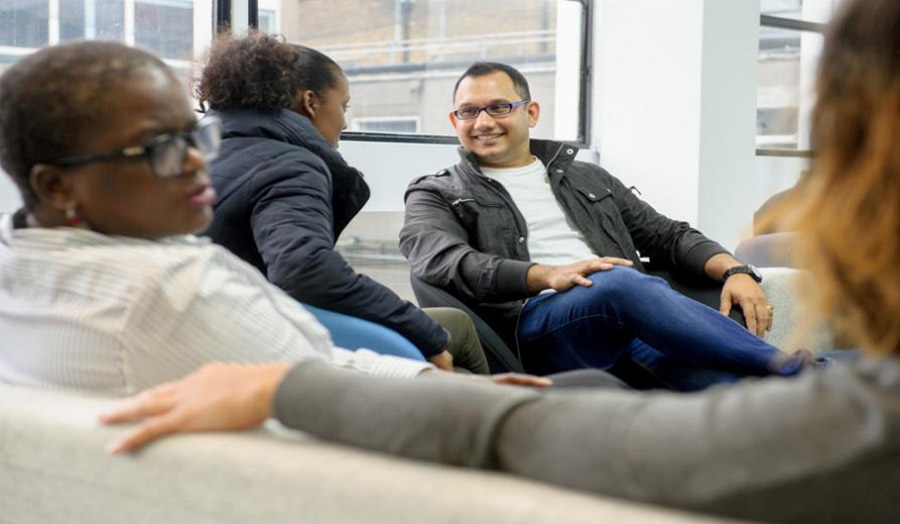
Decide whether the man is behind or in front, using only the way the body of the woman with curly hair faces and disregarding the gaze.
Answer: in front

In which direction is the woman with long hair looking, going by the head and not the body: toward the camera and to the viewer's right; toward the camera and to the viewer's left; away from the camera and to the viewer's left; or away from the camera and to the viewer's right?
away from the camera and to the viewer's left

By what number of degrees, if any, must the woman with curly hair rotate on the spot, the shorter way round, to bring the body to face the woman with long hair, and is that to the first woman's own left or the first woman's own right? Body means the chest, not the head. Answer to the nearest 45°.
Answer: approximately 135° to the first woman's own right

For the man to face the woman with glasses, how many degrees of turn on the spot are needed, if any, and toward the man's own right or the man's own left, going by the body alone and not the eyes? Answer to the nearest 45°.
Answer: approximately 45° to the man's own right

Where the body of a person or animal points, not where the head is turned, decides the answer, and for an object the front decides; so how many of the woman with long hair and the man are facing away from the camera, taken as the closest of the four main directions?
1

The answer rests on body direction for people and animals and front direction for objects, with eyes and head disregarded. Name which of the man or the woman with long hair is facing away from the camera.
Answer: the woman with long hair

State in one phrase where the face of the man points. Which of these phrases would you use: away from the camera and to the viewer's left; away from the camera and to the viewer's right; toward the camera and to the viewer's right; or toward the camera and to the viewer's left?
toward the camera and to the viewer's left

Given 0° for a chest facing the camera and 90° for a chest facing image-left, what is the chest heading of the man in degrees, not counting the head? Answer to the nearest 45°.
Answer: approximately 315°

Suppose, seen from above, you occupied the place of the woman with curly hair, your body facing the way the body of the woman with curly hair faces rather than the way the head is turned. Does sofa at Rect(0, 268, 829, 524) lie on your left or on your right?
on your right

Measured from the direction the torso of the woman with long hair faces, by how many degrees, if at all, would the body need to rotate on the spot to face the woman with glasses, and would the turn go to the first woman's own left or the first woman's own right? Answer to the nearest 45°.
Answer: approximately 45° to the first woman's own left

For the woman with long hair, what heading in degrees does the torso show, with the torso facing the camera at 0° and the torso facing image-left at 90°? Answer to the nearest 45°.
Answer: approximately 180°

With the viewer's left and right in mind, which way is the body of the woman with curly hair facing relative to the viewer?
facing away from the viewer and to the right of the viewer

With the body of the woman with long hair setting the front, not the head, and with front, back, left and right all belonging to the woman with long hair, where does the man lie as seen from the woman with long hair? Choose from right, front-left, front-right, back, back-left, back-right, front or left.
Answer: front
